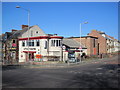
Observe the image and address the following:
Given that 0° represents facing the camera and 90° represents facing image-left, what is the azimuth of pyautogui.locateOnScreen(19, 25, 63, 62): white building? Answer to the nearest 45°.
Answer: approximately 0°
